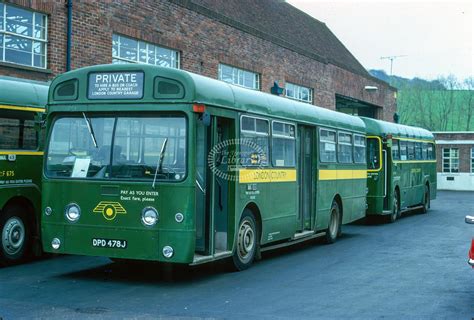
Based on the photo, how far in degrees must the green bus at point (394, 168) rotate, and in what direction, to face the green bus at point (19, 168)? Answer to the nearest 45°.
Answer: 0° — it already faces it

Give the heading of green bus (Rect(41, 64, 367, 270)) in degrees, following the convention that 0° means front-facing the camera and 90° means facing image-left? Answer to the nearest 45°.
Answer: approximately 45°

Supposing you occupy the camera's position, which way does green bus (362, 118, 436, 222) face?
facing the viewer and to the left of the viewer

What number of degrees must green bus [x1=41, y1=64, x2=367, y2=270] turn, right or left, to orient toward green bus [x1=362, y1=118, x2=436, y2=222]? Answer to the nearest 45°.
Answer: approximately 180°

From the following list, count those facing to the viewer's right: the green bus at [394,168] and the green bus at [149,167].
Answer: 0
